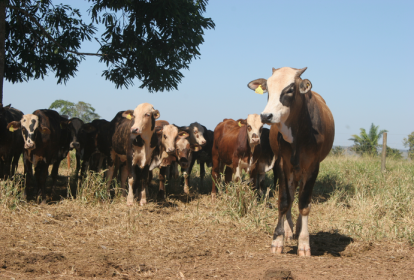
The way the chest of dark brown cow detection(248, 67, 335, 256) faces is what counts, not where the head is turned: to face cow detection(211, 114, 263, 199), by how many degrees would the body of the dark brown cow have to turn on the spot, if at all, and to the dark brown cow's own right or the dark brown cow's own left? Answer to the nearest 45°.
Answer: approximately 180°

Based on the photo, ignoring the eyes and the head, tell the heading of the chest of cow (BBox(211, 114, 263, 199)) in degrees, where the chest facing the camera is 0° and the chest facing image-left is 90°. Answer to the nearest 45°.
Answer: approximately 315°

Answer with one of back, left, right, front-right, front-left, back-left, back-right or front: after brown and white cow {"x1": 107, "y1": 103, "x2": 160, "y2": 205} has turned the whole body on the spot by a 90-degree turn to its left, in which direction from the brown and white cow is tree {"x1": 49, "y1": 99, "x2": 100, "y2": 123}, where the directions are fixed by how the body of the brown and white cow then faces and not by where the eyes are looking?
front-left

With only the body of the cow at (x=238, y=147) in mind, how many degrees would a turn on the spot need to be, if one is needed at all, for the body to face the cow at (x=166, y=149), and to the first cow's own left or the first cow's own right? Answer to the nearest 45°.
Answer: approximately 135° to the first cow's own right

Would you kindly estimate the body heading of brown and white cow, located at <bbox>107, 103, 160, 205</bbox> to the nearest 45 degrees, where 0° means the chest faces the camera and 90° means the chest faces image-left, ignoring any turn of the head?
approximately 315°

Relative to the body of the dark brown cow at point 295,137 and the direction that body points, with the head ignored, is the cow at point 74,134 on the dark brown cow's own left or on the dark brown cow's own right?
on the dark brown cow's own right

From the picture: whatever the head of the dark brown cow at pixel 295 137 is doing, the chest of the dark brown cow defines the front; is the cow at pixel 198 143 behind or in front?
behind

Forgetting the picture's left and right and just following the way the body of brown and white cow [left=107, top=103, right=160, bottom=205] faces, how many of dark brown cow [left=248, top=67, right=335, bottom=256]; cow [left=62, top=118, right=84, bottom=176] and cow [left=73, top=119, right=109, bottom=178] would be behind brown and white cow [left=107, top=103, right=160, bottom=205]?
2

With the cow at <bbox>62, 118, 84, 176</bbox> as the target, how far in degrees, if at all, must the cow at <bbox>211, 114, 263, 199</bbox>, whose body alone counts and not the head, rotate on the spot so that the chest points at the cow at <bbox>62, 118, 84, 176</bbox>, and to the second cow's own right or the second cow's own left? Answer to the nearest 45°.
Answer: approximately 135° to the second cow's own right

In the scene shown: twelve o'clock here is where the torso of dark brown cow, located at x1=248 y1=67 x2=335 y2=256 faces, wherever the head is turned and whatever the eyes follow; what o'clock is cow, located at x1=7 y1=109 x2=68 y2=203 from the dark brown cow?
The cow is roughly at 4 o'clock from the dark brown cow.

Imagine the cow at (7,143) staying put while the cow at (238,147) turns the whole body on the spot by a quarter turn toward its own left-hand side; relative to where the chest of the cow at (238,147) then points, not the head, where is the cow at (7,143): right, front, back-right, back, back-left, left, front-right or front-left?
back-left

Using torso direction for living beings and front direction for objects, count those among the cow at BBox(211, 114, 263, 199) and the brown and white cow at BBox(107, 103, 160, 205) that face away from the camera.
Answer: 0

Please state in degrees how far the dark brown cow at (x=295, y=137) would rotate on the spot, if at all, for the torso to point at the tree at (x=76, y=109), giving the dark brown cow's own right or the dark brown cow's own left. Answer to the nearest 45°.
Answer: approximately 135° to the dark brown cow's own right

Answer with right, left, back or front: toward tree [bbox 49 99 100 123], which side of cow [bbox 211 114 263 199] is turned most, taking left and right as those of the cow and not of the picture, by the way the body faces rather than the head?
back
